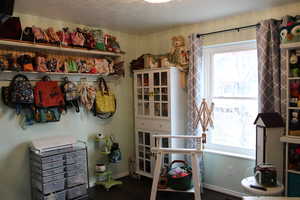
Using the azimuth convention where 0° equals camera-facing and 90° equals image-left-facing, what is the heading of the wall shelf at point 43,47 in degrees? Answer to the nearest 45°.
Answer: approximately 315°

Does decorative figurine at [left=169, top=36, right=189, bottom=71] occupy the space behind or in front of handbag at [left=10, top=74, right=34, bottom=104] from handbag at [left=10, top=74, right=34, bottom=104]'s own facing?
in front

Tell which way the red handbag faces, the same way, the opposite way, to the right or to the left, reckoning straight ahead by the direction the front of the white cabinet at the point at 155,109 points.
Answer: to the left

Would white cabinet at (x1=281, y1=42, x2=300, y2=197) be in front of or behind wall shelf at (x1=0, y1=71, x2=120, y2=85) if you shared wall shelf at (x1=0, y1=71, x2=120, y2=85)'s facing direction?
in front

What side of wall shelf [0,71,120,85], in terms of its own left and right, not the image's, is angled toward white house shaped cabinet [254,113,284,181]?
front

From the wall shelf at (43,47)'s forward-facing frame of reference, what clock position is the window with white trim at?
The window with white trim is roughly at 11 o'clock from the wall shelf.

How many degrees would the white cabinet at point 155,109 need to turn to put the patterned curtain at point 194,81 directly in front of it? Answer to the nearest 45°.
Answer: approximately 135° to its left
